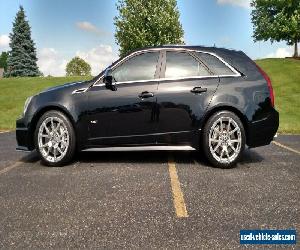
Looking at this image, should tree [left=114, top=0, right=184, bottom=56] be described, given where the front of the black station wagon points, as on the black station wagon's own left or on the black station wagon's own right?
on the black station wagon's own right

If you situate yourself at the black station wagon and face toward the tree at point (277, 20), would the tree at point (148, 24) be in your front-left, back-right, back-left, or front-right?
front-left

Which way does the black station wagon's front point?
to the viewer's left

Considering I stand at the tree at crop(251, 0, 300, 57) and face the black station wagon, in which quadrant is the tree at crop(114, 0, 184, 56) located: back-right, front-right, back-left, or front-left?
front-right

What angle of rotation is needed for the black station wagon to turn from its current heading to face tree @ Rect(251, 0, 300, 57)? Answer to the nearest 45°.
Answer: approximately 90° to its right

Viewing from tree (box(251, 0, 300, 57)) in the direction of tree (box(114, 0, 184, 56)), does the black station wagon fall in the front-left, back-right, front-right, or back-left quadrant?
front-left
